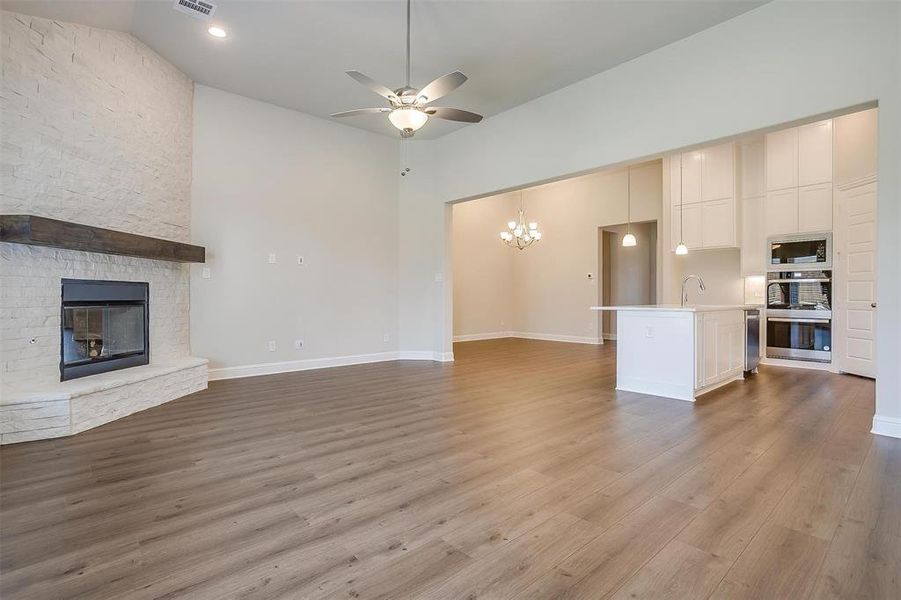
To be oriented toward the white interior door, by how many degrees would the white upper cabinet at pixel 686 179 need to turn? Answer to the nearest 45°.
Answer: approximately 45° to its left

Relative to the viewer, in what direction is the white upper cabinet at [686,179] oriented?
toward the camera

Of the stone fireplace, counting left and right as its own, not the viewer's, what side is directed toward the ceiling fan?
front

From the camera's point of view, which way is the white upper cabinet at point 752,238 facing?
toward the camera

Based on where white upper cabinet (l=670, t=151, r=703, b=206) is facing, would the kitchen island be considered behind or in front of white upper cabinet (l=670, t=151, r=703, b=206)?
in front

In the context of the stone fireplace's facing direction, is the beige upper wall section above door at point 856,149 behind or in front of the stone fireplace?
in front

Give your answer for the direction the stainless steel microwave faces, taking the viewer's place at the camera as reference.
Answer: facing the viewer

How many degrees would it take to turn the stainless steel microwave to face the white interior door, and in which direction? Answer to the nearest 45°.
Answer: approximately 45° to its left

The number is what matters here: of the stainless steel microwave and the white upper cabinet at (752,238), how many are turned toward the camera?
2

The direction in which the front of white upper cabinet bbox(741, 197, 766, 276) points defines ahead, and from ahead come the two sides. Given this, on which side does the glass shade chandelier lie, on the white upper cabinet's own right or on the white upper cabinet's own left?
on the white upper cabinet's own right

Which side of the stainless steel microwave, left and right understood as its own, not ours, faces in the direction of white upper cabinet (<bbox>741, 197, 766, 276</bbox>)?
right

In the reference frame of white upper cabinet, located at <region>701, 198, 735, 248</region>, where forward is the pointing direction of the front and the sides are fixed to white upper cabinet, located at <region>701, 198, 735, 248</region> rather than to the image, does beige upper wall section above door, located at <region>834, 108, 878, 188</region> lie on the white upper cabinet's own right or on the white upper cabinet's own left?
on the white upper cabinet's own left

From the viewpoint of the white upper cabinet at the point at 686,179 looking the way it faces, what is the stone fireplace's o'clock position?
The stone fireplace is roughly at 1 o'clock from the white upper cabinet.

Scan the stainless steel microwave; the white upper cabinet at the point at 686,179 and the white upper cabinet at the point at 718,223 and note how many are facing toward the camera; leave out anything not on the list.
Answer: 3

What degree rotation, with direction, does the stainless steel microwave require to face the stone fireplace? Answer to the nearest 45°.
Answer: approximately 45° to its right
